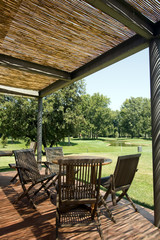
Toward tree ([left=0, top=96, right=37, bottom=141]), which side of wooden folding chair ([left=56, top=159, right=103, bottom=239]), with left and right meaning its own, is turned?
front

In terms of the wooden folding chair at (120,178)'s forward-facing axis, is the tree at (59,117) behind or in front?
in front

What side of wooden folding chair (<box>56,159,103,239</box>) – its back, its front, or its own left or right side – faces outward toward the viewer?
back

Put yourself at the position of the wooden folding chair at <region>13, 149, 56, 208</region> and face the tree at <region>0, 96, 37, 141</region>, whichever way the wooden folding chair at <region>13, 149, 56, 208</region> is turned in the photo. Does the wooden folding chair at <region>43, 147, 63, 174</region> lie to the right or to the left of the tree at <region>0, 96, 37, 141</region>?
right

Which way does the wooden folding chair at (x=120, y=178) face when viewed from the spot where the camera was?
facing away from the viewer and to the left of the viewer

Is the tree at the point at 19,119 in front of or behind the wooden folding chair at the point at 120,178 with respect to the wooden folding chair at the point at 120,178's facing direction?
in front

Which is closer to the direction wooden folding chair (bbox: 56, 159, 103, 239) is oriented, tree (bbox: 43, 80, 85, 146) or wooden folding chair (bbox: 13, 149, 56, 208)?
the tree

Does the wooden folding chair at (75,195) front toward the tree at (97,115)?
yes

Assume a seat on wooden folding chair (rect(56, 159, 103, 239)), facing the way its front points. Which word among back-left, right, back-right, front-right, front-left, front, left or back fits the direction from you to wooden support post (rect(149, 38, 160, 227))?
right

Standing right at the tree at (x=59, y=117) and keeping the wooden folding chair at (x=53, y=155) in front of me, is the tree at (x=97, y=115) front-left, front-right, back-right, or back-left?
back-left

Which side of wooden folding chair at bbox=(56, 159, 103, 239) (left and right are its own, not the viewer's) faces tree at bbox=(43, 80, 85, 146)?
front
